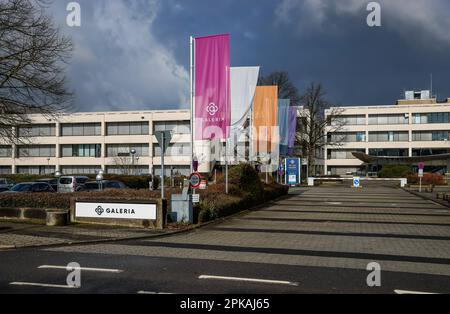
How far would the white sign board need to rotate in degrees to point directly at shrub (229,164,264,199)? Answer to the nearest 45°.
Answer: approximately 135° to its left

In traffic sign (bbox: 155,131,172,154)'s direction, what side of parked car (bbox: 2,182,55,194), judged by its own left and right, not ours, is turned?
left

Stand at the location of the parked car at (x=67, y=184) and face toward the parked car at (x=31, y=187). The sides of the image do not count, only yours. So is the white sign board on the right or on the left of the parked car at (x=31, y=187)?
left
